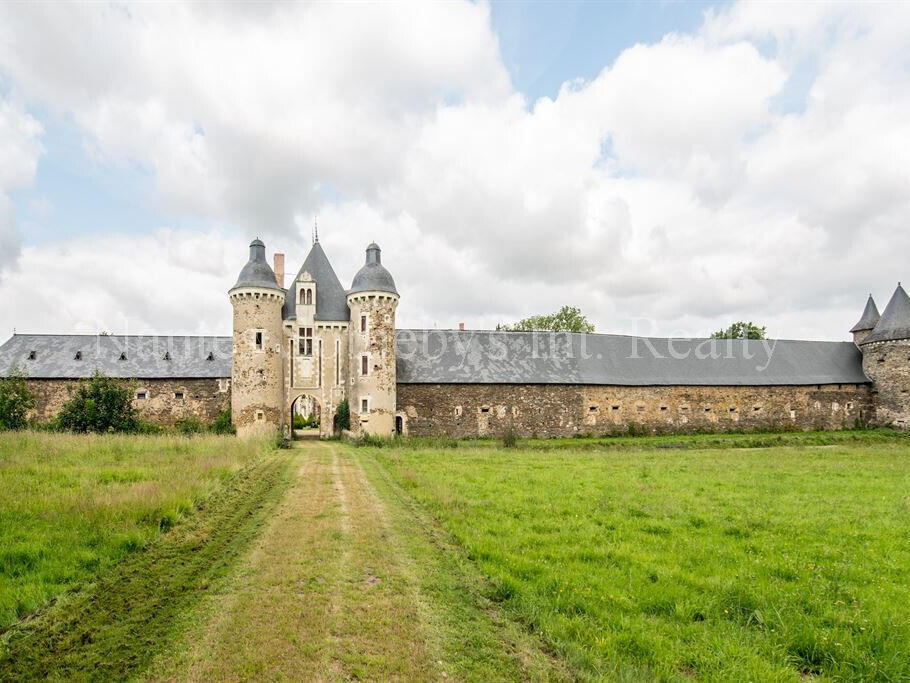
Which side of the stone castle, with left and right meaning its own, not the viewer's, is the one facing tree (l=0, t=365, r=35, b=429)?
right

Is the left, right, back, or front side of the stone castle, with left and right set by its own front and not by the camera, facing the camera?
front
